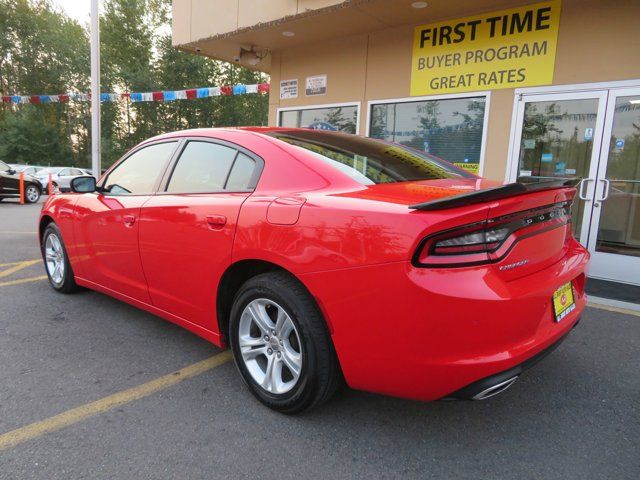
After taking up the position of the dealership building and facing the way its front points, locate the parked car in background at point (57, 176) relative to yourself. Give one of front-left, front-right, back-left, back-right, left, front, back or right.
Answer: right

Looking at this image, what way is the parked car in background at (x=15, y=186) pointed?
to the viewer's right

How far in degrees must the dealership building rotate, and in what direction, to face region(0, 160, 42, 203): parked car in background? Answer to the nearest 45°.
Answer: approximately 90° to its right

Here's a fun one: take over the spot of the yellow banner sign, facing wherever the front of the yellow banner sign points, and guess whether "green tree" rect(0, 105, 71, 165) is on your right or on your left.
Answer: on your right

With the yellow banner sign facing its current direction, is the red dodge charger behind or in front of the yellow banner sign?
in front

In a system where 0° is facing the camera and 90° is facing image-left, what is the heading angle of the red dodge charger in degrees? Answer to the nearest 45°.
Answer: approximately 135°

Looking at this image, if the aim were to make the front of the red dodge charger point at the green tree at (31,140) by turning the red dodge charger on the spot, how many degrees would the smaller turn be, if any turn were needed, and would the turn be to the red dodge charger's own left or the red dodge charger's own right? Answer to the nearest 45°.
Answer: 0° — it already faces it

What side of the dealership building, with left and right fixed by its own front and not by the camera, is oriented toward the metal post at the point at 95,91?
right

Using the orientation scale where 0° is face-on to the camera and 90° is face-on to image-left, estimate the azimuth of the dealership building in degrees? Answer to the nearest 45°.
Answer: approximately 45°
